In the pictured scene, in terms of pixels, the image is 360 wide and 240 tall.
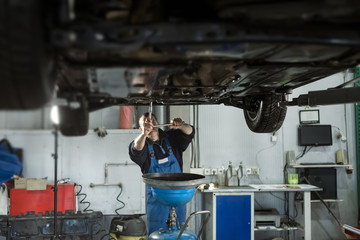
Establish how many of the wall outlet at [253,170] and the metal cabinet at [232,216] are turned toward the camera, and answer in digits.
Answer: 2

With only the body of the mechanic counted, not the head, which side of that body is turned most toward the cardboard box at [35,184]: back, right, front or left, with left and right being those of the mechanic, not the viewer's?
right

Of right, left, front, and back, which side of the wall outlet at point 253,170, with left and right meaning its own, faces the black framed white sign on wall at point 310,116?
left

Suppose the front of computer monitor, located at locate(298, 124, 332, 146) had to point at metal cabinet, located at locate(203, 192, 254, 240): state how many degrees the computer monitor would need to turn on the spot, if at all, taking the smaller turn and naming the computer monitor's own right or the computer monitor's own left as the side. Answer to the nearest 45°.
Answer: approximately 45° to the computer monitor's own right

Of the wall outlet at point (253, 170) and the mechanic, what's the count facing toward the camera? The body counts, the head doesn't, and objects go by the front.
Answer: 2

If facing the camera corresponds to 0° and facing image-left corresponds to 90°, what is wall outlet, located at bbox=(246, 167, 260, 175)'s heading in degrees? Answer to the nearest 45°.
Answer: approximately 0°

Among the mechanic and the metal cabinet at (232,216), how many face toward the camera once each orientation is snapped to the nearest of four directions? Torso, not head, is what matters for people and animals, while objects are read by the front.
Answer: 2

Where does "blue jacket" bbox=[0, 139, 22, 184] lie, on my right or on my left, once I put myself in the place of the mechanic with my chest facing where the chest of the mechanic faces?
on my right
